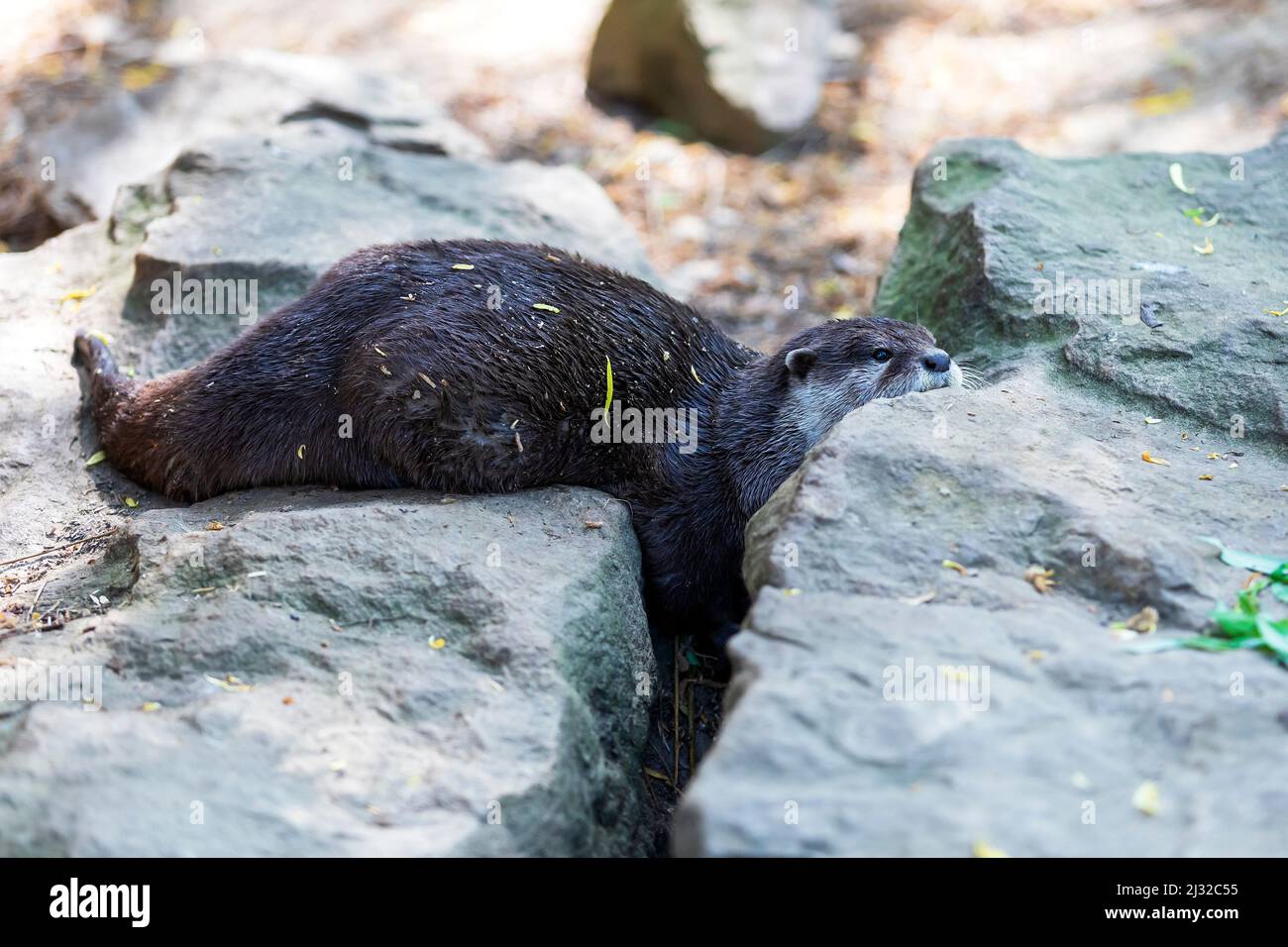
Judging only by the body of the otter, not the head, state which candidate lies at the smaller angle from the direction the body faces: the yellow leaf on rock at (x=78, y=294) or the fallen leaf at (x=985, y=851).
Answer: the fallen leaf

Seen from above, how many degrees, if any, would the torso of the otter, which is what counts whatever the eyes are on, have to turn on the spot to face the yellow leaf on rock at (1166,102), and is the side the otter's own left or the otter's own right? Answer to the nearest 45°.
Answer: approximately 45° to the otter's own left

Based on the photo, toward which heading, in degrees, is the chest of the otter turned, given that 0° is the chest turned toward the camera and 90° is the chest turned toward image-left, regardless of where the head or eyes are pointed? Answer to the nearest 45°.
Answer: approximately 270°

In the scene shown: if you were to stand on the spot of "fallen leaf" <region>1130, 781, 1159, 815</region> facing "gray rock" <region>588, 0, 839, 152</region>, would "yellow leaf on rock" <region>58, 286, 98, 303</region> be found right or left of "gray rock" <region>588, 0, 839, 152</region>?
left

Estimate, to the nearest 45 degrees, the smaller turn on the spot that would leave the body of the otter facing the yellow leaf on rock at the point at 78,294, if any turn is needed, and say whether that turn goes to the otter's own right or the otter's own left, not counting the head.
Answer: approximately 135° to the otter's own left
